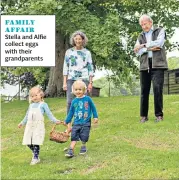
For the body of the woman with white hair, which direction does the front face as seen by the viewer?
toward the camera

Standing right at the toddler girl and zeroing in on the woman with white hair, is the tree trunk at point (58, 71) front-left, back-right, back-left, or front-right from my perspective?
front-left

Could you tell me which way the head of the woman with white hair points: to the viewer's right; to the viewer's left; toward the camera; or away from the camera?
toward the camera

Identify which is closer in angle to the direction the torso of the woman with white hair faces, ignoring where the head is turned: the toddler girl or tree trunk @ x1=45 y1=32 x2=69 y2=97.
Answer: the toddler girl

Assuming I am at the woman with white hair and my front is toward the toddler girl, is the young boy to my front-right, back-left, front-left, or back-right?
front-left

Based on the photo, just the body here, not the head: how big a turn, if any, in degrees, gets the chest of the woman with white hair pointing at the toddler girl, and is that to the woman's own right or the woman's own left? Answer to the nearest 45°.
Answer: approximately 45° to the woman's own right

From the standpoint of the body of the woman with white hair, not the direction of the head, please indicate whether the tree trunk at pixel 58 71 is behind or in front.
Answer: behind
